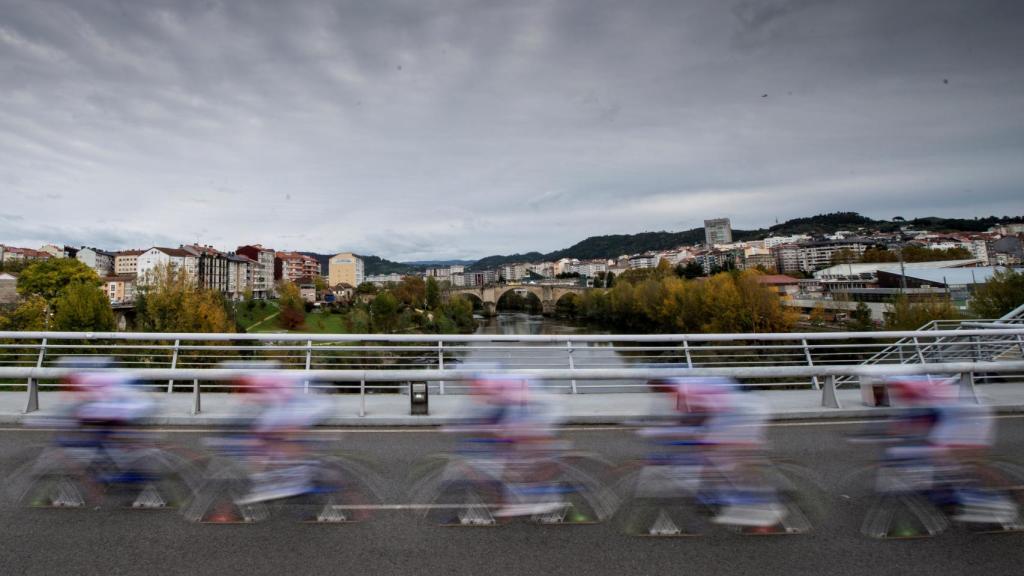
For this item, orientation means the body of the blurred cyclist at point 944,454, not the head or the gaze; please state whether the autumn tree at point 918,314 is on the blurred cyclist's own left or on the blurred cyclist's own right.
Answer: on the blurred cyclist's own right

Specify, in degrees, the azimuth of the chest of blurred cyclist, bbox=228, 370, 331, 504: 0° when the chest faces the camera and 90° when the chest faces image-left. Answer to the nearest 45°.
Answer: approximately 90°

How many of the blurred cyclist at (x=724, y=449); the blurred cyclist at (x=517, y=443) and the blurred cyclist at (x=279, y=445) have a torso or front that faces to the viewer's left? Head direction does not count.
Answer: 3

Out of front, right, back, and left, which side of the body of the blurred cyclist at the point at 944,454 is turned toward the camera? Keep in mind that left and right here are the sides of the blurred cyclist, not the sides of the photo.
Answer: left

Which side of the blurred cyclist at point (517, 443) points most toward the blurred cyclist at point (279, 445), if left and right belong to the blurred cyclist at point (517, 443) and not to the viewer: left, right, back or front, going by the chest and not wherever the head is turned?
front

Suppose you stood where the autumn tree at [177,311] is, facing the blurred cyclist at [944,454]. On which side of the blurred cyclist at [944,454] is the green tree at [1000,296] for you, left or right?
left

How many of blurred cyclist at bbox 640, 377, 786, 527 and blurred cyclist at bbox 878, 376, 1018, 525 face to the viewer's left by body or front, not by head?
2

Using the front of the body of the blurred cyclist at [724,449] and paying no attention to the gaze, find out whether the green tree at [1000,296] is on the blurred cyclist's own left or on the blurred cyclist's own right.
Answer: on the blurred cyclist's own right

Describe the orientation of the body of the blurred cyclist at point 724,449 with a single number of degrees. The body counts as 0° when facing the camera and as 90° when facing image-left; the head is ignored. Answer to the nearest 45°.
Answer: approximately 90°

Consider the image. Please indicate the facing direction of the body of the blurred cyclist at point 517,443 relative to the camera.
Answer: to the viewer's left

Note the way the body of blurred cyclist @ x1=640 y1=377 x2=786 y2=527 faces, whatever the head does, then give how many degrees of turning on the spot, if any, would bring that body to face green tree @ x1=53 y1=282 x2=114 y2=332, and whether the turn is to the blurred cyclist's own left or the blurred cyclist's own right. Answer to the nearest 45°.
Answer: approximately 45° to the blurred cyclist's own right
